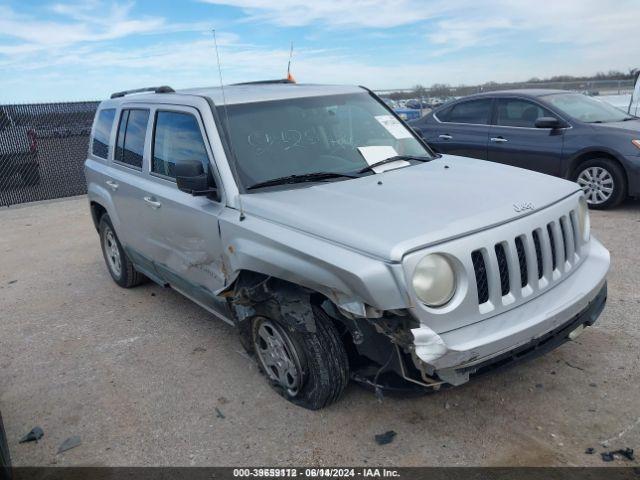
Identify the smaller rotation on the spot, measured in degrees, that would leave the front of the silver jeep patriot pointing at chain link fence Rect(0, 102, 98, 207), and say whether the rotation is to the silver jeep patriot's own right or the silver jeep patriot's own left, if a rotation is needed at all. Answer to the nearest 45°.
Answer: approximately 180°

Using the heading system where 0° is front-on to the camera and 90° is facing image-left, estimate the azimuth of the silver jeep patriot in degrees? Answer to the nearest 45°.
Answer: approximately 315°
